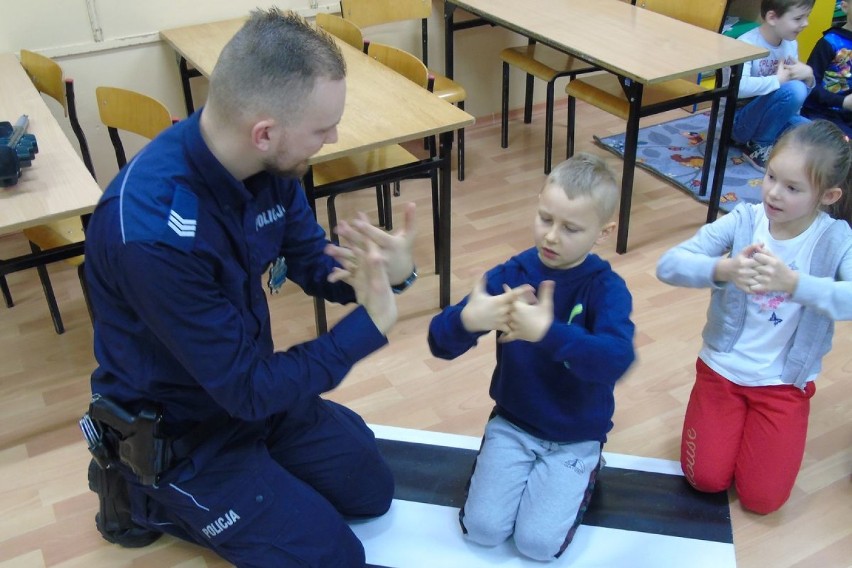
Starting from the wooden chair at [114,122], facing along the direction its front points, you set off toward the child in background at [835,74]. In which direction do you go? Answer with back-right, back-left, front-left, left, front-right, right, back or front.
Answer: back-left

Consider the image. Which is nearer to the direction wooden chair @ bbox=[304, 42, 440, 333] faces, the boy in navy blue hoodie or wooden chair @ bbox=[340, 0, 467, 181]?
the boy in navy blue hoodie

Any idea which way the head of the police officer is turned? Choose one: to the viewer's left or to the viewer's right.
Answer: to the viewer's right

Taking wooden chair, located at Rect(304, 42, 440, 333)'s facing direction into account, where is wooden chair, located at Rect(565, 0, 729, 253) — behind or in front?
behind

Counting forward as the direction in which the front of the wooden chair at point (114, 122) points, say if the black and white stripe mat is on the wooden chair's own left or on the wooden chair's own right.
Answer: on the wooden chair's own left

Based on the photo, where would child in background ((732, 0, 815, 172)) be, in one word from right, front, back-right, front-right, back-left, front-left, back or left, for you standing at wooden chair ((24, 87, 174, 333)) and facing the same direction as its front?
back-left

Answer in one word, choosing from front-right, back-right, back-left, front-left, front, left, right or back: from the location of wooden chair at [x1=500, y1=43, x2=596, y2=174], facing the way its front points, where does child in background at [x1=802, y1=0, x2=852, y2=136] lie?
back-left

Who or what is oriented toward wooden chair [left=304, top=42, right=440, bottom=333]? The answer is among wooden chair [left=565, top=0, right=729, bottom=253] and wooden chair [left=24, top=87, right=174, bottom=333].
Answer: wooden chair [left=565, top=0, right=729, bottom=253]

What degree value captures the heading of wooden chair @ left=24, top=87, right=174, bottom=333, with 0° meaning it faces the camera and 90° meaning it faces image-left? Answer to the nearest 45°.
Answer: approximately 45°

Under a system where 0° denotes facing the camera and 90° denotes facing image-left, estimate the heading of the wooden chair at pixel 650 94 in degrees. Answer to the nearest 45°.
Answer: approximately 45°

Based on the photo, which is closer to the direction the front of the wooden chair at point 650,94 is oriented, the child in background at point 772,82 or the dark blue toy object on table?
the dark blue toy object on table

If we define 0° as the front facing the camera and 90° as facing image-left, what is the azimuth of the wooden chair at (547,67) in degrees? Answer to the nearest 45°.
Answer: approximately 45°
